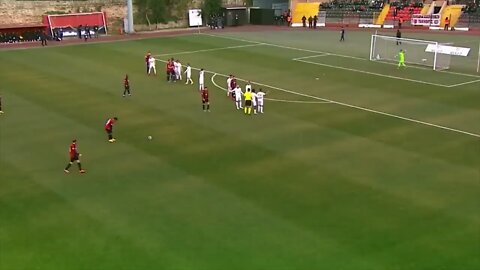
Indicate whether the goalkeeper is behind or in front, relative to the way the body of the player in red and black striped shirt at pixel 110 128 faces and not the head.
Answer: in front

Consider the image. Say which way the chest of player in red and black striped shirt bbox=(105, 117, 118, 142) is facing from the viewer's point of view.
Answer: to the viewer's right

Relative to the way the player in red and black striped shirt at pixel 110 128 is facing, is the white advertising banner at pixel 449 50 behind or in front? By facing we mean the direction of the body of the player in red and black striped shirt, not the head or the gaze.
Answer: in front

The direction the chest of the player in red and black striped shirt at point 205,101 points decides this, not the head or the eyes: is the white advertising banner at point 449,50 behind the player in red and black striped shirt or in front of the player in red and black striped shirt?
behind

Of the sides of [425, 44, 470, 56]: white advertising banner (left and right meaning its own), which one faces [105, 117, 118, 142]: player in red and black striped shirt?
front

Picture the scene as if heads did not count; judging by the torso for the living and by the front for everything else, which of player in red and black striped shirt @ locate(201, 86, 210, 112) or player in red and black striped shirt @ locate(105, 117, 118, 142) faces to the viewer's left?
player in red and black striped shirt @ locate(201, 86, 210, 112)

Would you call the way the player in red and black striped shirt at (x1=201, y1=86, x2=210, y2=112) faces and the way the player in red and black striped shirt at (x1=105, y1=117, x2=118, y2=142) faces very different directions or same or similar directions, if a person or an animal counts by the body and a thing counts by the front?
very different directions

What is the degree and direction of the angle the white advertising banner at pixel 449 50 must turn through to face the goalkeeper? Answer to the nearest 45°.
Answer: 0° — it already faces them

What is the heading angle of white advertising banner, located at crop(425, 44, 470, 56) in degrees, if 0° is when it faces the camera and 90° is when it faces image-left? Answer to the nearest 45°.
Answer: approximately 45°

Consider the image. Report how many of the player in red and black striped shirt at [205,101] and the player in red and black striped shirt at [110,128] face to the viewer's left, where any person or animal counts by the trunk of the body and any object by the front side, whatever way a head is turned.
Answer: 0
